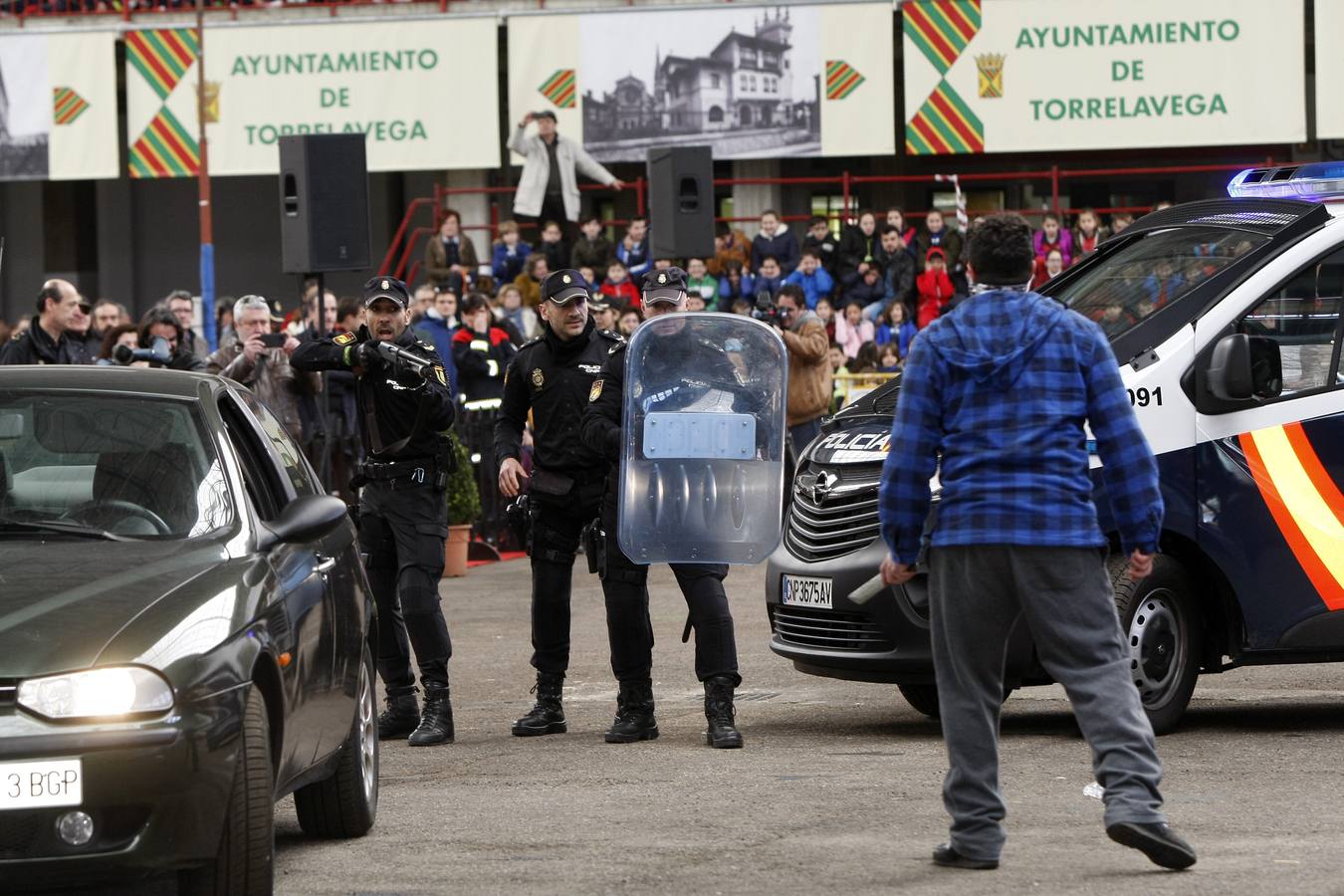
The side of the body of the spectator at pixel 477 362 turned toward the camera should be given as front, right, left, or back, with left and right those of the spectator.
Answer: front

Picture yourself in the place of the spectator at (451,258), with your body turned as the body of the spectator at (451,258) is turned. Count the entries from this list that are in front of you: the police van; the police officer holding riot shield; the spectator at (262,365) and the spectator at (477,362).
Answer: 4

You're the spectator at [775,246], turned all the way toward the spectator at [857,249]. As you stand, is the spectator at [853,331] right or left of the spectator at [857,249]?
right

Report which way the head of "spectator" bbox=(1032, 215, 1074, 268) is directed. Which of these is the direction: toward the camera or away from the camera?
toward the camera

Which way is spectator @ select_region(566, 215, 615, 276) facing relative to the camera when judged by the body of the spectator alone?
toward the camera

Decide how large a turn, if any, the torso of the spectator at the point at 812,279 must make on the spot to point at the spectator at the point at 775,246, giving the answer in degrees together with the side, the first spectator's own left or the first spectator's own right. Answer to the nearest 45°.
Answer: approximately 135° to the first spectator's own right

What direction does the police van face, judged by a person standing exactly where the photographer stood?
facing the viewer and to the left of the viewer

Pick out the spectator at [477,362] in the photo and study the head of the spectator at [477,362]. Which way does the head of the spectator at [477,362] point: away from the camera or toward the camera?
toward the camera

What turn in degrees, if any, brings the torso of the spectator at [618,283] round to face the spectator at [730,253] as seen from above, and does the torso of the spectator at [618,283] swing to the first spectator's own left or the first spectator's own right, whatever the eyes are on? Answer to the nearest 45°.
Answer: approximately 135° to the first spectator's own left

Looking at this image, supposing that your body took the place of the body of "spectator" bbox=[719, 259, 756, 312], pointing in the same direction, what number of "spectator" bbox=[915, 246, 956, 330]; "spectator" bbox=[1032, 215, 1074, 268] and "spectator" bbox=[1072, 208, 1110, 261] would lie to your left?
3

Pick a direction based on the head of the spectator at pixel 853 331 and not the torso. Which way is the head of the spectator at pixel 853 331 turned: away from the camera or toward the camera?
toward the camera
